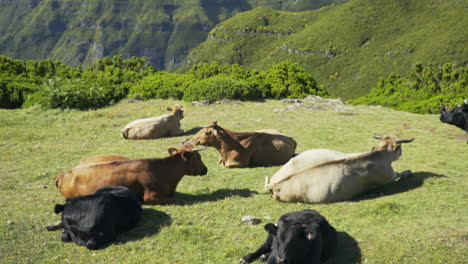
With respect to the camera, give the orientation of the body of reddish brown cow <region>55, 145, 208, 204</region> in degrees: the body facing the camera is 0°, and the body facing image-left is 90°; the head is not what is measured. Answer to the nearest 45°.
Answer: approximately 270°

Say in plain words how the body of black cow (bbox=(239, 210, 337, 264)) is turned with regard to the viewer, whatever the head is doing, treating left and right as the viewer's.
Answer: facing the viewer and to the left of the viewer

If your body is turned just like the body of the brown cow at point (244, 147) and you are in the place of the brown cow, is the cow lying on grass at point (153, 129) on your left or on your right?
on your right

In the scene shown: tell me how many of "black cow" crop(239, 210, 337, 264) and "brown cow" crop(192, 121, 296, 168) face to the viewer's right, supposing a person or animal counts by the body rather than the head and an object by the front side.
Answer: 0

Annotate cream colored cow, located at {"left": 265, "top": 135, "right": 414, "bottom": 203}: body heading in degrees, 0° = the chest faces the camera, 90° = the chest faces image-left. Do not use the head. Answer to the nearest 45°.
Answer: approximately 225°

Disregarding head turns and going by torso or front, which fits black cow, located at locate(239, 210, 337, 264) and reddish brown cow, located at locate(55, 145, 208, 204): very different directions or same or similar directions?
very different directions

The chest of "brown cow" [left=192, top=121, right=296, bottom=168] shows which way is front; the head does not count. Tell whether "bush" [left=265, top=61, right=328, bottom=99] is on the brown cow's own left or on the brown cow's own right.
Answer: on the brown cow's own right

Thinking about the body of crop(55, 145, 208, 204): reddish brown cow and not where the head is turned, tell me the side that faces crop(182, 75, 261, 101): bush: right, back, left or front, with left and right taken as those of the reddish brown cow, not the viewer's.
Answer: left

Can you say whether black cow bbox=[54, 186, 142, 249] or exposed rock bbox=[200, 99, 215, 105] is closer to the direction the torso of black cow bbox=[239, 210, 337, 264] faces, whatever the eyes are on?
the black cow

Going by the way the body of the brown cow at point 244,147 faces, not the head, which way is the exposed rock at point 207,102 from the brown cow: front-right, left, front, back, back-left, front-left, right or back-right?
right

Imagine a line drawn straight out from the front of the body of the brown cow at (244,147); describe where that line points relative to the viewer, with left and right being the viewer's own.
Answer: facing to the left of the viewer

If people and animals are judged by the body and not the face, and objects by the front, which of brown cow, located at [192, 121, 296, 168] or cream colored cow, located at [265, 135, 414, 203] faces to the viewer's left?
the brown cow

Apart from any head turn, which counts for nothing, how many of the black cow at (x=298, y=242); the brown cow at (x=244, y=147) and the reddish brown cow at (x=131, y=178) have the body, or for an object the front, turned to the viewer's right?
1

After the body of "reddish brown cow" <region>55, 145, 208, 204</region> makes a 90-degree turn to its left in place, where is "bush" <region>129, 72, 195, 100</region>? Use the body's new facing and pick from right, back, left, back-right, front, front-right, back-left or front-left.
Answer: front

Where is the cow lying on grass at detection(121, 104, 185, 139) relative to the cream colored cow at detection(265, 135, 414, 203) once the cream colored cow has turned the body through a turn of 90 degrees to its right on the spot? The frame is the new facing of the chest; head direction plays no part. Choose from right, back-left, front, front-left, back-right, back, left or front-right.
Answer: back

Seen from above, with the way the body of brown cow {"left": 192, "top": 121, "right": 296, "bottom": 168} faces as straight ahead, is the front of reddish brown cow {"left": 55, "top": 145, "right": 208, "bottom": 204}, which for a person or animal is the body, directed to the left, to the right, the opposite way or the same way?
the opposite way
